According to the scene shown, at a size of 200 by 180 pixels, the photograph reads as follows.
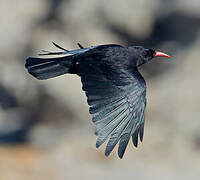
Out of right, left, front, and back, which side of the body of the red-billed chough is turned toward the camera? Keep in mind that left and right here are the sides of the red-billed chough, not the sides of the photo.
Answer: right
